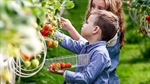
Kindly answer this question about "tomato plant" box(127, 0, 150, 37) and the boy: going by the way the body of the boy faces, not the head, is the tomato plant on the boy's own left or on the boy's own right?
on the boy's own right

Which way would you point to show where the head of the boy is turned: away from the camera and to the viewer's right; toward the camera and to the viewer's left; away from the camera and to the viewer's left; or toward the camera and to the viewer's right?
away from the camera and to the viewer's left

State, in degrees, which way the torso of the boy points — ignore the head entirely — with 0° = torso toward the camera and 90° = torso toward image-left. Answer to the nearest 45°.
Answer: approximately 90°
